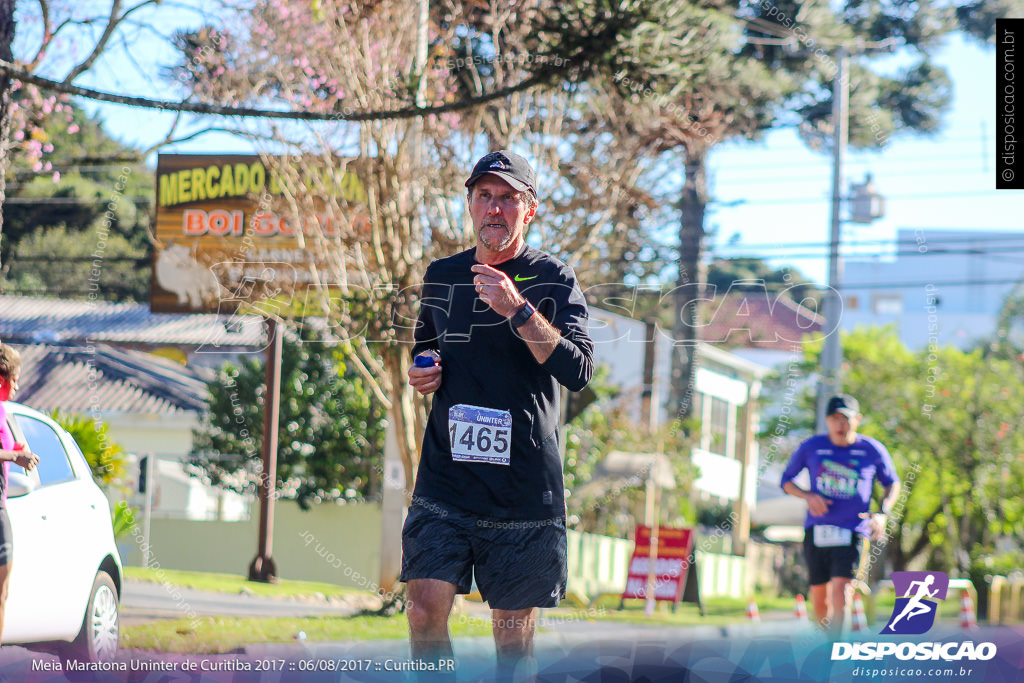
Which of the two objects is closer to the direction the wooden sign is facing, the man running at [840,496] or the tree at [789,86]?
the man running

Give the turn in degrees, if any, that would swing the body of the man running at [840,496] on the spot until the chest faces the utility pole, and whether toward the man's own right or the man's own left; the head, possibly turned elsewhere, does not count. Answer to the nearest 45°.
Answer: approximately 180°

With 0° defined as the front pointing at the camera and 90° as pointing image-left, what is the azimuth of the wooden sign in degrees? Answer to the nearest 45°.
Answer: approximately 0°

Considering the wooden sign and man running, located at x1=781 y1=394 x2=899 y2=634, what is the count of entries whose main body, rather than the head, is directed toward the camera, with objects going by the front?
2
